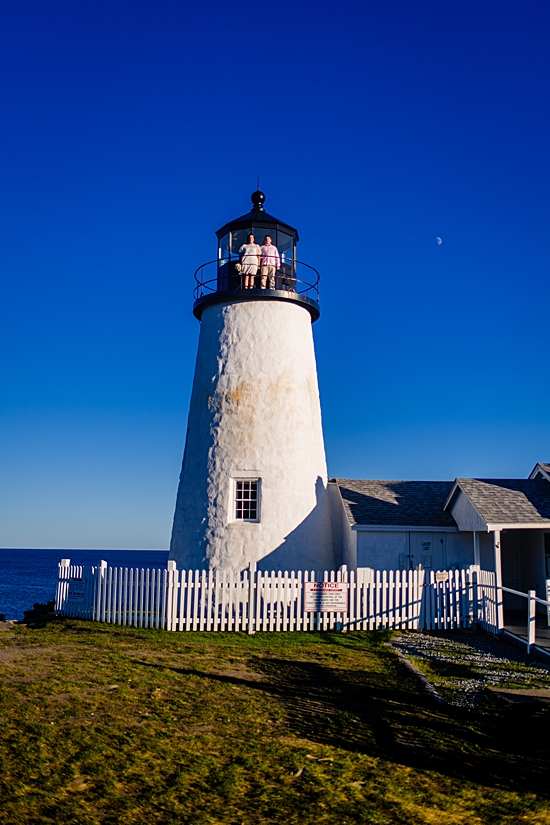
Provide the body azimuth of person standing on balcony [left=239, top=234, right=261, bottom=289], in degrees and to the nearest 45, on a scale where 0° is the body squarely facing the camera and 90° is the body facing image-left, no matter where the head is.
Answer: approximately 0°

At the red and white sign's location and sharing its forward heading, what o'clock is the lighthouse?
The lighthouse is roughly at 5 o'clock from the red and white sign.

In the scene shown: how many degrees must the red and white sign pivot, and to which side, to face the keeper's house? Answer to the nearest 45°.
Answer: approximately 135° to its left

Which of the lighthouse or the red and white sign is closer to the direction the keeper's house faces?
the red and white sign

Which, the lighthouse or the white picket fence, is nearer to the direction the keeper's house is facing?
the white picket fence

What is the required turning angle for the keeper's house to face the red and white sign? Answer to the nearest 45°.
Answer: approximately 45° to its right
